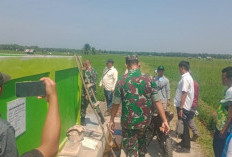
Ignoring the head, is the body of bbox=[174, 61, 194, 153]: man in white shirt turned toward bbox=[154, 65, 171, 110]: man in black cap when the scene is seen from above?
no

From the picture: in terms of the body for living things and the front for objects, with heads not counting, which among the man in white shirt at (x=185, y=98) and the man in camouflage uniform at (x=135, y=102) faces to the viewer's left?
the man in white shirt

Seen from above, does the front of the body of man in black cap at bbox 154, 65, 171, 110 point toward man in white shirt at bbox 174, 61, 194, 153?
no

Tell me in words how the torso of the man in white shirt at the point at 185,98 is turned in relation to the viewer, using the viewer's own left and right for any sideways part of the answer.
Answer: facing to the left of the viewer

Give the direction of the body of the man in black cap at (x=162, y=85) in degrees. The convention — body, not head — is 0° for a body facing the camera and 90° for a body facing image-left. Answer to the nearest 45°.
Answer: approximately 45°
